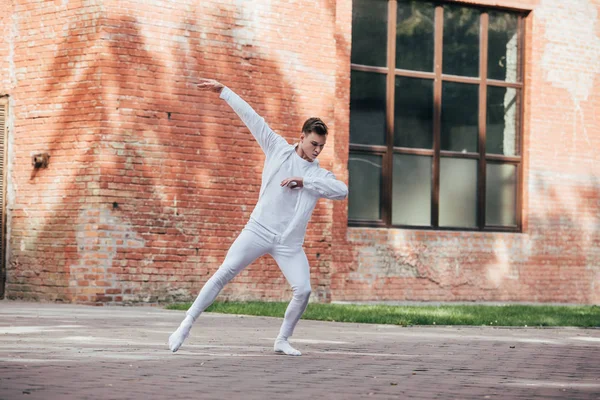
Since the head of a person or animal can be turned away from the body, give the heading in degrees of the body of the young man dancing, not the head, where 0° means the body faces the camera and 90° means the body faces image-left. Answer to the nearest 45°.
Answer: approximately 0°

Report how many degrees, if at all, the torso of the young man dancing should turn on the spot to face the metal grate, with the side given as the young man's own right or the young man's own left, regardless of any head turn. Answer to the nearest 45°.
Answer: approximately 135° to the young man's own right

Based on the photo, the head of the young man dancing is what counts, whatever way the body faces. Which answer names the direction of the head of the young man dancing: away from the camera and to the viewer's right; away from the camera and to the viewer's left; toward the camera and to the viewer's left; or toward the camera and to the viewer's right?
toward the camera and to the viewer's right
